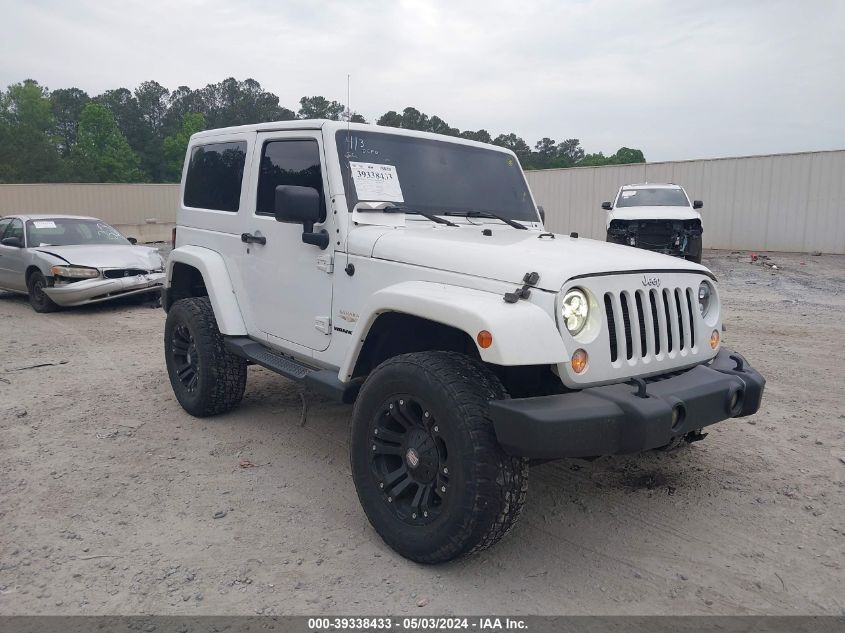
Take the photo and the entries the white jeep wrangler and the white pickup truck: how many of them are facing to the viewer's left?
0

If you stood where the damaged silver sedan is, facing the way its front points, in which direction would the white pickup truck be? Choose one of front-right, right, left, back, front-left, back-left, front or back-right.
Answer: front-left

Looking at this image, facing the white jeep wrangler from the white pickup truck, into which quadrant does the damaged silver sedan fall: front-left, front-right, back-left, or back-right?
front-right

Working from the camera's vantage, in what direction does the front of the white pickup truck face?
facing the viewer

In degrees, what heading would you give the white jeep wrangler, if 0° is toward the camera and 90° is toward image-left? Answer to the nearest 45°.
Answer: approximately 315°

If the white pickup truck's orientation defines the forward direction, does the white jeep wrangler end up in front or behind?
in front

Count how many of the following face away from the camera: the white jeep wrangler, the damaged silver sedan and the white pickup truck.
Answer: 0

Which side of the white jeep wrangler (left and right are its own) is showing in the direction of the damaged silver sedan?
back

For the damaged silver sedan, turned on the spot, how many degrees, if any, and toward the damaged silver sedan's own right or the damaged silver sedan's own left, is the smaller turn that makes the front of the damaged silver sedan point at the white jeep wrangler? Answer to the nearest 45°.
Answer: approximately 45° to the damaged silver sedan's own right

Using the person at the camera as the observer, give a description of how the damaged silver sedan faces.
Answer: facing the viewer and to the right of the viewer

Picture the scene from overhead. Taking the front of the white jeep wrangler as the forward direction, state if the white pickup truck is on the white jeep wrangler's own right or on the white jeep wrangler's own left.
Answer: on the white jeep wrangler's own left

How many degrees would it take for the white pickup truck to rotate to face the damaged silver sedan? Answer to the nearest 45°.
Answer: approximately 45° to its right

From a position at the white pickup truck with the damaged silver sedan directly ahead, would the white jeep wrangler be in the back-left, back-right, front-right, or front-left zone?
front-left
